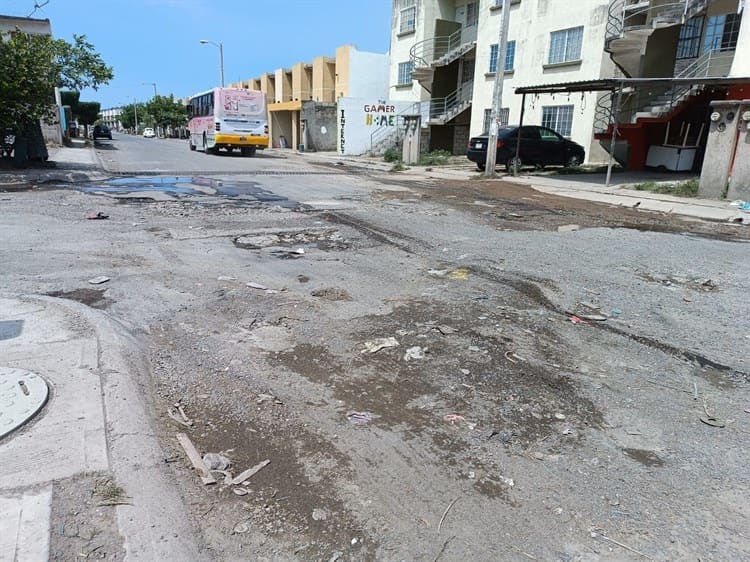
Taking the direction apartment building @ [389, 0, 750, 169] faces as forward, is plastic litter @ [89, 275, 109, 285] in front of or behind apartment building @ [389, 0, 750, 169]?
in front

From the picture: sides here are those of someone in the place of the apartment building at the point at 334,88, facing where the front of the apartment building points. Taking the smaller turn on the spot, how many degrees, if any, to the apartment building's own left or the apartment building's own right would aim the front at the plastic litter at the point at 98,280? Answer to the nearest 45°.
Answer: approximately 45° to the apartment building's own left

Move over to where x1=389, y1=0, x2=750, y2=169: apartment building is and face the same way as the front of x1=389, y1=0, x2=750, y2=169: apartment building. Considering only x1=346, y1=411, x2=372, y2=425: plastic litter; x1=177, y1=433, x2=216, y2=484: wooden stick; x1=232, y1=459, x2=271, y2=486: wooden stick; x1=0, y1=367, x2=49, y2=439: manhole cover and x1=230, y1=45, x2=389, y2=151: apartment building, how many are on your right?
1

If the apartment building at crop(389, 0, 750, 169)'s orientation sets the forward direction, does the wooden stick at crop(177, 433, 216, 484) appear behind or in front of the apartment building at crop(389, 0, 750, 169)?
in front

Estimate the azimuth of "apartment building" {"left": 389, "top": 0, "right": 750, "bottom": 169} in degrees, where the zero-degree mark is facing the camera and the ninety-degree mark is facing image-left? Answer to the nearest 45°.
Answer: approximately 45°

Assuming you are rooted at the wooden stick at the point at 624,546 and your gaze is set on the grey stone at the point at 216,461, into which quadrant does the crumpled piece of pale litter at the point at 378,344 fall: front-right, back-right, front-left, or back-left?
front-right

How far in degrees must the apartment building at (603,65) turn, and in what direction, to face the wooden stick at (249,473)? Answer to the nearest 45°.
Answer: approximately 45° to its left
